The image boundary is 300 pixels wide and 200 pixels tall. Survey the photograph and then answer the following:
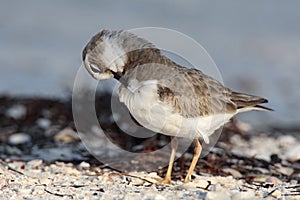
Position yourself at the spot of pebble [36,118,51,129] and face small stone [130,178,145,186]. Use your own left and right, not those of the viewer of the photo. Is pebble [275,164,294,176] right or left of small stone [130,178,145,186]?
left

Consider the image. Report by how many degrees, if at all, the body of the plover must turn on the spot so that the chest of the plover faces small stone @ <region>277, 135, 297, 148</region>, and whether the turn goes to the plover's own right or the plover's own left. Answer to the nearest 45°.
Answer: approximately 135° to the plover's own right

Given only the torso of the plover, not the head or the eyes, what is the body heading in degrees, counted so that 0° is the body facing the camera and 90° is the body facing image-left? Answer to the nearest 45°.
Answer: approximately 90°

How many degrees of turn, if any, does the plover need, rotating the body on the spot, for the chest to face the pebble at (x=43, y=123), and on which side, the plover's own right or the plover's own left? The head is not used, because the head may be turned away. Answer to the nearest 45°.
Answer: approximately 45° to the plover's own right

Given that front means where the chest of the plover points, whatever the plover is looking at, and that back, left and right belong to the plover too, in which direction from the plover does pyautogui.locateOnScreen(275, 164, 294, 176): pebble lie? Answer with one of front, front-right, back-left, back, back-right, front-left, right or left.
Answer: back-right
